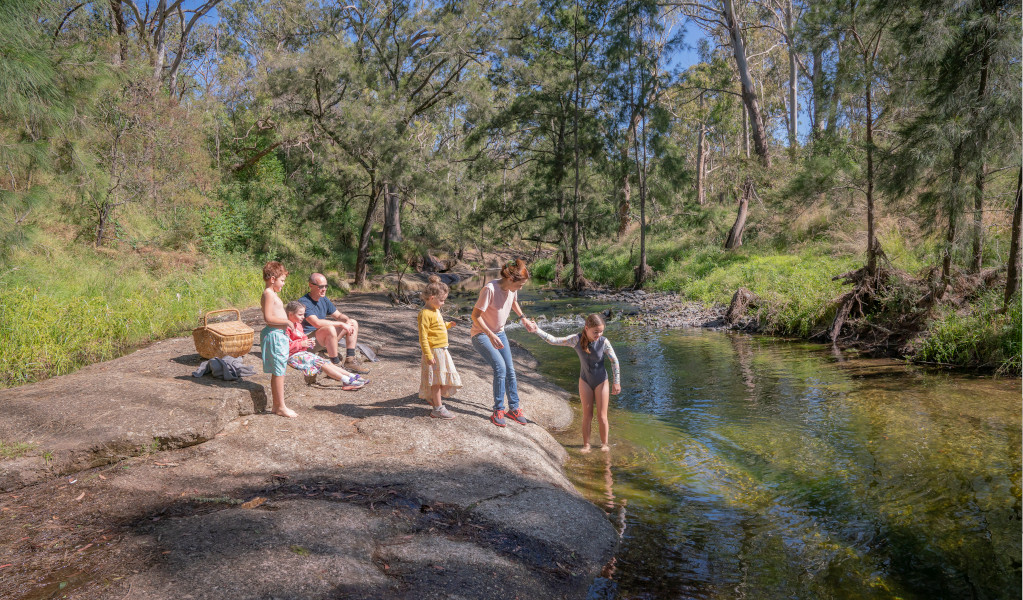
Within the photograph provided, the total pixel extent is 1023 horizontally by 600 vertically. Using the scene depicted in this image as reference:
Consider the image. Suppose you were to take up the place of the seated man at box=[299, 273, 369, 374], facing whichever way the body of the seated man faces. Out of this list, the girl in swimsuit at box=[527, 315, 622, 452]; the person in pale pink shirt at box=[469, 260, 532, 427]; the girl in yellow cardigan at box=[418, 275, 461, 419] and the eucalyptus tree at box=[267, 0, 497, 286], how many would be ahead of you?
3

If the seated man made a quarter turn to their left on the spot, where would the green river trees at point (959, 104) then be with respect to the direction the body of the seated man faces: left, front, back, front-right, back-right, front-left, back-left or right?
front-right

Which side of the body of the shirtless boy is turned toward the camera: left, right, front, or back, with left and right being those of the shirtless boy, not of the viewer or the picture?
right

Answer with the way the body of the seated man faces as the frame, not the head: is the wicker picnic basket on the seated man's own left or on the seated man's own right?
on the seated man's own right

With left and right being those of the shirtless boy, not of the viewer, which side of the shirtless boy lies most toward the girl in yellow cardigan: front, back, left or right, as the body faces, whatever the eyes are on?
front

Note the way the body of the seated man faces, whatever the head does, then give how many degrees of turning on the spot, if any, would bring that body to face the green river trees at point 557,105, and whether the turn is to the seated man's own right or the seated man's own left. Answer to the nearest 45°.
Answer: approximately 90° to the seated man's own left

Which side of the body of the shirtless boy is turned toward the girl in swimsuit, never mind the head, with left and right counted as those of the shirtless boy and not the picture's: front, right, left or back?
front

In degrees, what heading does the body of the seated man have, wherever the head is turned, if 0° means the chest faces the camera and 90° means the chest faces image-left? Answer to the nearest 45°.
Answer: approximately 315°

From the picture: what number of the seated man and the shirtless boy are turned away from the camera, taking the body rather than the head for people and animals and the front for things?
0

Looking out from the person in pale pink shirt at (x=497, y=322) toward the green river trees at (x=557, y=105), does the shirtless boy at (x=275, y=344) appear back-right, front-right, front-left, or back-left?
back-left

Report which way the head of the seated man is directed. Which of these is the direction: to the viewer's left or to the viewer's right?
to the viewer's right

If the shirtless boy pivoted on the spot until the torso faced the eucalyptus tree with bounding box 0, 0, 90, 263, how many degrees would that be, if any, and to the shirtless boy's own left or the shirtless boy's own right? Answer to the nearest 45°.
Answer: approximately 135° to the shirtless boy's own left

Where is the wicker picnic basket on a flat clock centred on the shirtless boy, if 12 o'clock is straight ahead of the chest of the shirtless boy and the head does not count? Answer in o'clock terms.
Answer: The wicker picnic basket is roughly at 8 o'clock from the shirtless boy.

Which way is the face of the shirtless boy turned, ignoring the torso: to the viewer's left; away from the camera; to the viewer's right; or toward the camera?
to the viewer's right

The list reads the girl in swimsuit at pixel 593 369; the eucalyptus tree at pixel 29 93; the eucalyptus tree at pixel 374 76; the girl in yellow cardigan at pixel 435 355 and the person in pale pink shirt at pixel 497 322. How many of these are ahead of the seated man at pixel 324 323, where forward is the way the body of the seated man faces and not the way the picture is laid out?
3

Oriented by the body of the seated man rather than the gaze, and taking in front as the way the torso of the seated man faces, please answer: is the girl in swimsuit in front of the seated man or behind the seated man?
in front
